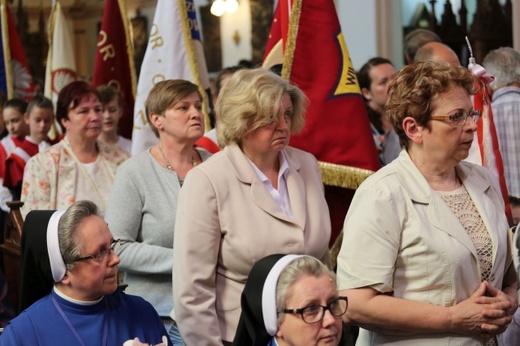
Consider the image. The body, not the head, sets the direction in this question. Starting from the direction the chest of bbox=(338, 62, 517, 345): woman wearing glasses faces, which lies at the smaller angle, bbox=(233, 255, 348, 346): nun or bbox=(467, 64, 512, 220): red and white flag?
the nun

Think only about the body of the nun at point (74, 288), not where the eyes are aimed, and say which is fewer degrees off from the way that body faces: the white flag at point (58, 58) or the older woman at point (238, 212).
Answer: the older woman

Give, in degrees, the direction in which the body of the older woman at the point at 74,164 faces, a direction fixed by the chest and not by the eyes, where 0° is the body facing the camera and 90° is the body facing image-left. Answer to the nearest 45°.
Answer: approximately 315°

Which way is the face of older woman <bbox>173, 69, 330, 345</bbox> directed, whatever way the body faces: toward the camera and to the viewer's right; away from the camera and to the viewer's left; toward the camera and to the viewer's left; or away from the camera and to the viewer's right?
toward the camera and to the viewer's right

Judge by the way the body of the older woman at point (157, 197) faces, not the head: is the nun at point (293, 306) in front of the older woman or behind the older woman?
in front

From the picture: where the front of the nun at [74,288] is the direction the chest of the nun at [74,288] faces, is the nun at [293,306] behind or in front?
in front

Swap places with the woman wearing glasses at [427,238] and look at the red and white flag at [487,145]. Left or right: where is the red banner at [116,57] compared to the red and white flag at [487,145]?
left

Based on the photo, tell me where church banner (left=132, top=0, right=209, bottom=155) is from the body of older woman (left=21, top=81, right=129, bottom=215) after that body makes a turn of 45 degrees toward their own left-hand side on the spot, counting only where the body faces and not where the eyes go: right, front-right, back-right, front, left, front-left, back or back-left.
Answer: front-left

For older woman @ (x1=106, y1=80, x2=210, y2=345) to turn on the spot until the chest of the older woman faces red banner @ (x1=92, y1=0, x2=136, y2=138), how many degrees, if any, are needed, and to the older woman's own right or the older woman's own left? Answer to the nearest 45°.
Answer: approximately 135° to the older woman's own left

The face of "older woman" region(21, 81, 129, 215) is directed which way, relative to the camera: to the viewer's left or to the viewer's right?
to the viewer's right

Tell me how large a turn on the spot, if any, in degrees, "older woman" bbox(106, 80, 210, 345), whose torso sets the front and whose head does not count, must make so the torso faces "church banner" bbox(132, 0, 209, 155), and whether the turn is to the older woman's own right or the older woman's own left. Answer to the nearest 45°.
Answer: approximately 135° to the older woman's own left
